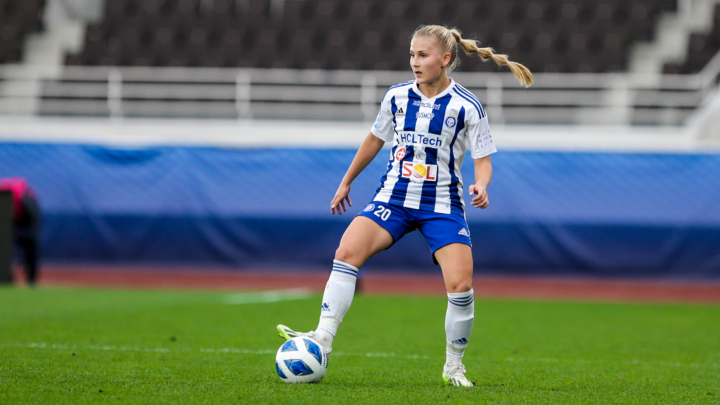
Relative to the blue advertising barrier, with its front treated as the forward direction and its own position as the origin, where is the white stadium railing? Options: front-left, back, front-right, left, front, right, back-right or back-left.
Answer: back

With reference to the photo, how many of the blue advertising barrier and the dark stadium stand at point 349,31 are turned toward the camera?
2

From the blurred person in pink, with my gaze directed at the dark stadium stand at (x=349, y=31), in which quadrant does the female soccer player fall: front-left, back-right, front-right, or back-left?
back-right

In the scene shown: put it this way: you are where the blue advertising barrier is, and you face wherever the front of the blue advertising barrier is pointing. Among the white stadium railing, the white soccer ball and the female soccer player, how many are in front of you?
2

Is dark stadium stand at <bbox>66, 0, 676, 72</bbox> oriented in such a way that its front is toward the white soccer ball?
yes

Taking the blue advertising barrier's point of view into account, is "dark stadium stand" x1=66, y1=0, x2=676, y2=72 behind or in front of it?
behind

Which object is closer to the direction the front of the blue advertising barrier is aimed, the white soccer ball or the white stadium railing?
the white soccer ball

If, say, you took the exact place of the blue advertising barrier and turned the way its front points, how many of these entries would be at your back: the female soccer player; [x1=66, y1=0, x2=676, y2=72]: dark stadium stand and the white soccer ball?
1

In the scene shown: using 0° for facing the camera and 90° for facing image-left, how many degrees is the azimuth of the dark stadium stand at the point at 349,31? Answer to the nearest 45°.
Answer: approximately 0°

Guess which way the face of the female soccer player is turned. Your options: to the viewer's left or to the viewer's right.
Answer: to the viewer's left

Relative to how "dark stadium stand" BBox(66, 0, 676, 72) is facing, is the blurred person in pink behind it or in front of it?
in front
